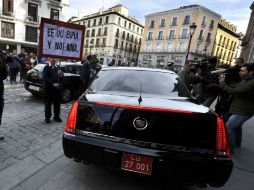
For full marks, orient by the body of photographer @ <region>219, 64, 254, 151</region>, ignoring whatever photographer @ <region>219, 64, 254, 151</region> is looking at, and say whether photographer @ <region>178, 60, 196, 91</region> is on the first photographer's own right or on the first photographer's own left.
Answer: on the first photographer's own right

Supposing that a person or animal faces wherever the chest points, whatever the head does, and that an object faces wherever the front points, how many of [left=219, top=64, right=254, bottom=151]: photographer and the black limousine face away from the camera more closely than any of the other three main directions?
1

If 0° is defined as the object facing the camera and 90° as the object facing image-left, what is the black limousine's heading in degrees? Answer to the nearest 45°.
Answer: approximately 180°

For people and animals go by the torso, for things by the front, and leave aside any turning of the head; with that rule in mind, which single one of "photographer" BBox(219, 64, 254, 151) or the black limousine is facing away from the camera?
the black limousine

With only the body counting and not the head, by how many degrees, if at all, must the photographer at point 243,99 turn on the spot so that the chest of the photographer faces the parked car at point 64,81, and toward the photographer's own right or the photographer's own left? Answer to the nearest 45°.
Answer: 0° — they already face it

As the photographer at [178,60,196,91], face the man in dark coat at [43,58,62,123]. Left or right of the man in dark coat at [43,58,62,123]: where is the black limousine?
left

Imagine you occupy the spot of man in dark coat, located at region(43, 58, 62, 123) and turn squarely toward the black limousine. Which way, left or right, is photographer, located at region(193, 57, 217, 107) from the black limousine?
left

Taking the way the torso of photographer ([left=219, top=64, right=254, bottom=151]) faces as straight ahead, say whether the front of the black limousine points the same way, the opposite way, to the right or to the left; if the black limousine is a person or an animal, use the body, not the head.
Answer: to the right

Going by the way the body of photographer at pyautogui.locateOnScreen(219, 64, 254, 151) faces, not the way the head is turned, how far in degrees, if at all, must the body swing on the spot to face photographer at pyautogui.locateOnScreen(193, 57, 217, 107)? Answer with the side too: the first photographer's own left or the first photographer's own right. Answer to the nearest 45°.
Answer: approximately 45° to the first photographer's own right

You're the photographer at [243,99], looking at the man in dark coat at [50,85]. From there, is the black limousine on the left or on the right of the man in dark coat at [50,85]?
left

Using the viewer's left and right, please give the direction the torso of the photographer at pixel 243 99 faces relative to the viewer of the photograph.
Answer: facing to the left of the viewer

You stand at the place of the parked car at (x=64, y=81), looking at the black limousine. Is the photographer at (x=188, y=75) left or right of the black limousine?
left
